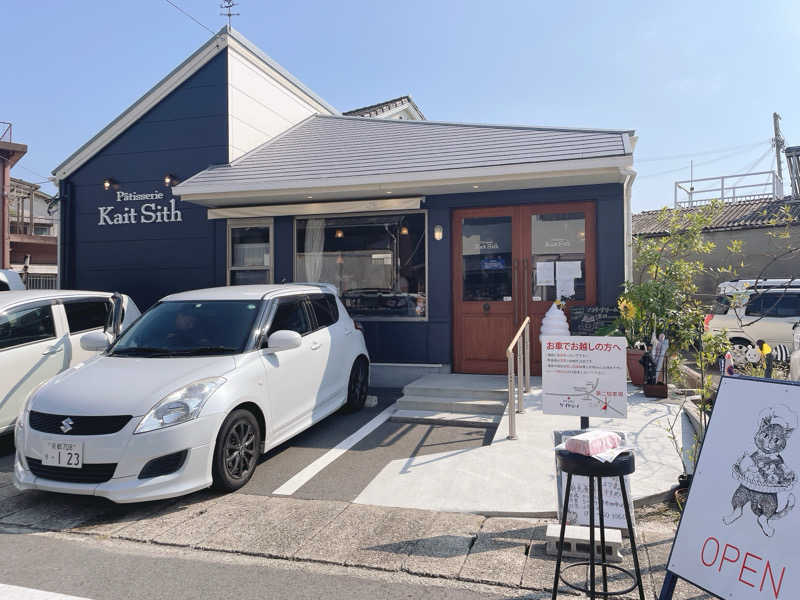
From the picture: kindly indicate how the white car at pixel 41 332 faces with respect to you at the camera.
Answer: facing the viewer and to the left of the viewer

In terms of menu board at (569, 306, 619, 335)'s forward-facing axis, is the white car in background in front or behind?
behind

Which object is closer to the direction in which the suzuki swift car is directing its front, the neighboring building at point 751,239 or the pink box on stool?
the pink box on stool

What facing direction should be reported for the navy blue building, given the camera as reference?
facing the viewer

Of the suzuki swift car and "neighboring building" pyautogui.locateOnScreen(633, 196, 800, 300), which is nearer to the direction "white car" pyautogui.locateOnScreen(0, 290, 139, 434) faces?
the suzuki swift car

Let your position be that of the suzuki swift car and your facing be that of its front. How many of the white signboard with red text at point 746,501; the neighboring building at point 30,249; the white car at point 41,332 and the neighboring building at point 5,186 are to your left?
1

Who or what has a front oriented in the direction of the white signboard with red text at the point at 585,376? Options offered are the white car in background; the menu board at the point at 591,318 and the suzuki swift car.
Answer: the menu board

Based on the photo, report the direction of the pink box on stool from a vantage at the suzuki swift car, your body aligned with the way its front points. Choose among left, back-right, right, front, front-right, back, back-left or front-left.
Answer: left

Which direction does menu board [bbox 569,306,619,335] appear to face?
toward the camera

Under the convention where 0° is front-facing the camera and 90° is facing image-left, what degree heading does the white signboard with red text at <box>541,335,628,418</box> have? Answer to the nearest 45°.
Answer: approximately 0°

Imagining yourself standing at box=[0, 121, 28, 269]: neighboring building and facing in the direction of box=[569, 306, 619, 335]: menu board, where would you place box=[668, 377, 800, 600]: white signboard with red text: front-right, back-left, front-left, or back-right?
front-right
